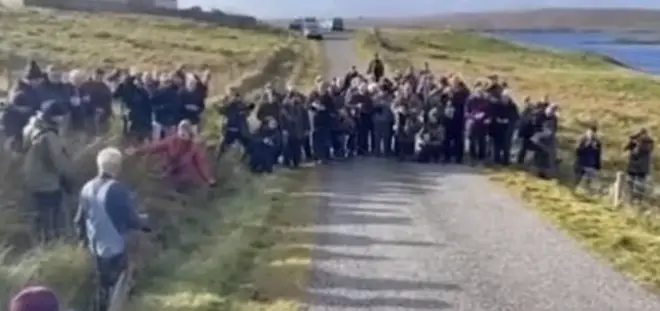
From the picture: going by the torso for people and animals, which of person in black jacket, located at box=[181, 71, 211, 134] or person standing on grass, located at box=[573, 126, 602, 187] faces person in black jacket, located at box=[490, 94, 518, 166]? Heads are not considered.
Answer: the person standing on grass

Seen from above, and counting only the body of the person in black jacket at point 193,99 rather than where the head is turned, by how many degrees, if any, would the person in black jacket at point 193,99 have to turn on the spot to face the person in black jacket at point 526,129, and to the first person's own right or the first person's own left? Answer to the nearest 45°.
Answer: approximately 90° to the first person's own left

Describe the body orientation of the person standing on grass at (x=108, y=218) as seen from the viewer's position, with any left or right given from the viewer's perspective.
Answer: facing away from the viewer and to the right of the viewer

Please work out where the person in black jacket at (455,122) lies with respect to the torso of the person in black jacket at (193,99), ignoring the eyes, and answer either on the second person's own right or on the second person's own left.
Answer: on the second person's own left

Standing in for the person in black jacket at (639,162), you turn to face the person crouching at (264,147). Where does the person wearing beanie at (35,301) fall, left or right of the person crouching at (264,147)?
left

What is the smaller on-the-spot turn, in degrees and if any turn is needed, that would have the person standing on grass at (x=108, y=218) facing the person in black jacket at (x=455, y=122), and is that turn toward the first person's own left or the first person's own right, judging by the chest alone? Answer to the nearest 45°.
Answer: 0° — they already face them

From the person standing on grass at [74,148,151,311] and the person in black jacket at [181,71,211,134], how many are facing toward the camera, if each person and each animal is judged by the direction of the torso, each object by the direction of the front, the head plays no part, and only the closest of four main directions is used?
1

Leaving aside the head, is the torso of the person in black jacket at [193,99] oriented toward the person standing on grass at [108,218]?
yes

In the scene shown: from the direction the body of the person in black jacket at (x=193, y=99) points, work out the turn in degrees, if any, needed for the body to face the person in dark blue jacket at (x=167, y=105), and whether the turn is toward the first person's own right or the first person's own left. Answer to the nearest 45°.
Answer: approximately 45° to the first person's own right

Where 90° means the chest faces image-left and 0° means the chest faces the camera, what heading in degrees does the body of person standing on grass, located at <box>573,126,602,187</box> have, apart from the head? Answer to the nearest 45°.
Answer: approximately 45°

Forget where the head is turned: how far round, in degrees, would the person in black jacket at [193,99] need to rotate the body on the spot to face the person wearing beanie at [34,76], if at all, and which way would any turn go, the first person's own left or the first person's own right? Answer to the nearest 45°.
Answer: approximately 45° to the first person's own right
